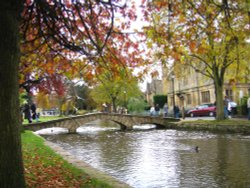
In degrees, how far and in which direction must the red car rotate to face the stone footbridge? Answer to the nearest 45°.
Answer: approximately 45° to its left

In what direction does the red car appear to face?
to the viewer's left
